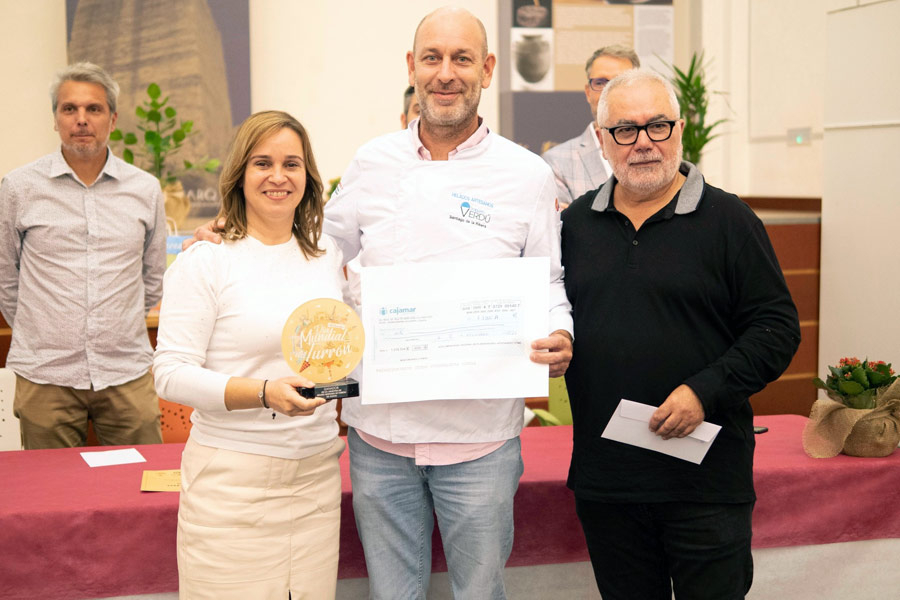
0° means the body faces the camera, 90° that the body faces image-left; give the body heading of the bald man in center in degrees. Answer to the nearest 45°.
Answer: approximately 0°

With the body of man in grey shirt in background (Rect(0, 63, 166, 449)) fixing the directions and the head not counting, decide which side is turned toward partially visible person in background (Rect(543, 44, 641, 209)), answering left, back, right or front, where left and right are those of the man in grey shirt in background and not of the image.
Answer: left

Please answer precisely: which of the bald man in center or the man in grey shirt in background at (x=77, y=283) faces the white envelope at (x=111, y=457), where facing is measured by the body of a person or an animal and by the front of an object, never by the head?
the man in grey shirt in background

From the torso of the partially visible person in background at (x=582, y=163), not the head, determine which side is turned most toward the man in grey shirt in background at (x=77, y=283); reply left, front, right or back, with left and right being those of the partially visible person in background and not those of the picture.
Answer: right
